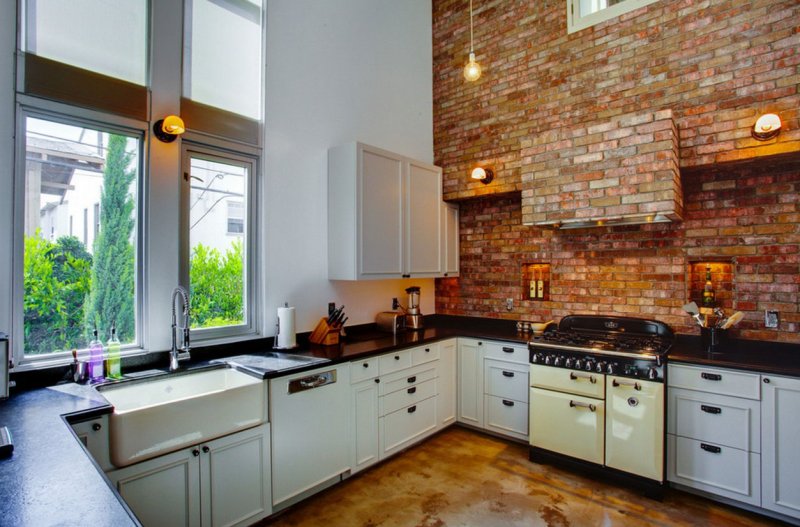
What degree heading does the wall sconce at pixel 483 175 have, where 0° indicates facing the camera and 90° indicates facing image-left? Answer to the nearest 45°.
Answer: approximately 45°

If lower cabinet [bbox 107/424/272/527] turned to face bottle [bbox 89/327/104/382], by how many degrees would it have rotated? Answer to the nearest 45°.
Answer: approximately 180°

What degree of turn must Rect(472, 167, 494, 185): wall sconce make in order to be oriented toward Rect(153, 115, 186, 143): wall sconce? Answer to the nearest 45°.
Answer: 0° — it already faces it

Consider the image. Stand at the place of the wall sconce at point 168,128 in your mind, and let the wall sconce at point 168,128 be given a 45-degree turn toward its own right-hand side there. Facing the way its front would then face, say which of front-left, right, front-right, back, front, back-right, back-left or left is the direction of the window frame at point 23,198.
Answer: right

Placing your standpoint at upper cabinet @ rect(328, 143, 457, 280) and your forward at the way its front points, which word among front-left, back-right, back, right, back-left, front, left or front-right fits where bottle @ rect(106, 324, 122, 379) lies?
right

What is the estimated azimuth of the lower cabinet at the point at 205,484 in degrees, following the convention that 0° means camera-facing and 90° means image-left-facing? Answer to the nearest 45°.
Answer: approximately 315°

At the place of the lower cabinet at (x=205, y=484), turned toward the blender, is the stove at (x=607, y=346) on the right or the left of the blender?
right

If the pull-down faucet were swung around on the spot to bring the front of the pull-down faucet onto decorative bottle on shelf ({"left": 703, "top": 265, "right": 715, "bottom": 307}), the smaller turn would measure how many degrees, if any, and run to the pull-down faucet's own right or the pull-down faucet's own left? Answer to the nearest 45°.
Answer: approximately 45° to the pull-down faucet's own left

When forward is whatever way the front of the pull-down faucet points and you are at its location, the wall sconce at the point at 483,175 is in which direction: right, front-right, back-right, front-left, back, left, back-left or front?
front-left

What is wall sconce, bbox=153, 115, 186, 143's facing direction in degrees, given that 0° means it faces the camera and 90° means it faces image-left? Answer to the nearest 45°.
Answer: approximately 315°

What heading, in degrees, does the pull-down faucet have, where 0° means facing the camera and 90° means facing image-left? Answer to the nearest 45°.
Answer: approximately 315°
